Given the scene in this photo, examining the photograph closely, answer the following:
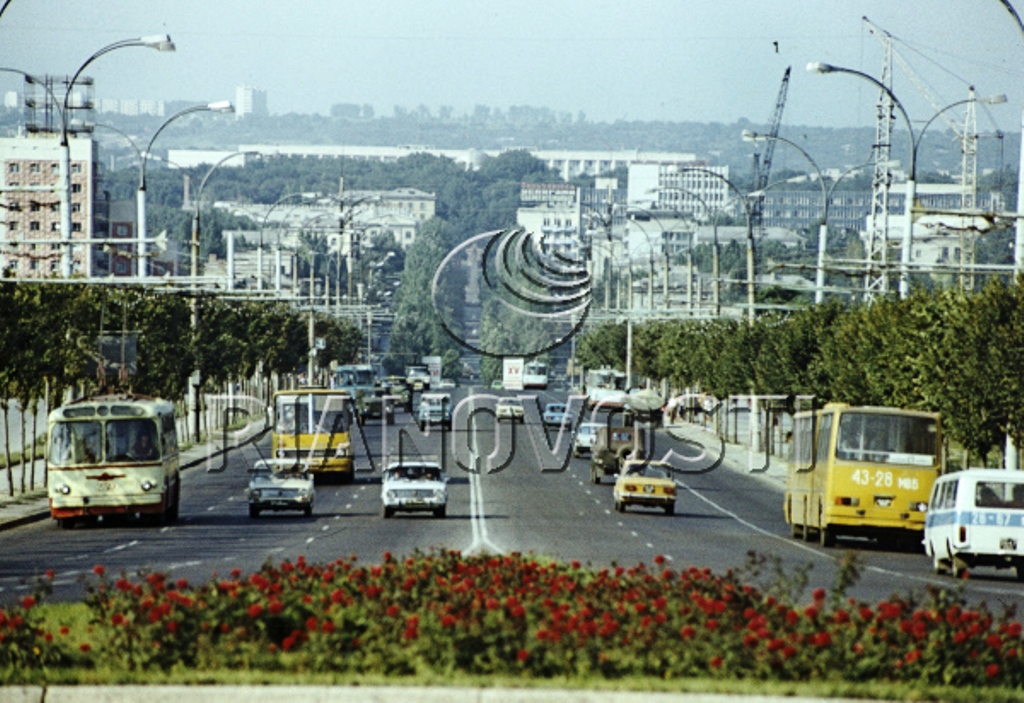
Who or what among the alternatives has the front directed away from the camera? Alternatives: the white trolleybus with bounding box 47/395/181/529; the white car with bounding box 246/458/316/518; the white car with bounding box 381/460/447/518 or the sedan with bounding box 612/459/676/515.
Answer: the sedan

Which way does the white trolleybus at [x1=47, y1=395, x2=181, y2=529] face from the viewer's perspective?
toward the camera

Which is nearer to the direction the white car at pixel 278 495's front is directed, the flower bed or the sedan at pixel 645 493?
the flower bed

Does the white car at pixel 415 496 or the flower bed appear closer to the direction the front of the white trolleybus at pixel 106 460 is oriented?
the flower bed

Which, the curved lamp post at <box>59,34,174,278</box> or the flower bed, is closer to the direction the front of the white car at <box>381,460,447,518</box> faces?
the flower bed

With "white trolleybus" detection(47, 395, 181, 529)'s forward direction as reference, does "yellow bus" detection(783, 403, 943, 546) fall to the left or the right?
on its left

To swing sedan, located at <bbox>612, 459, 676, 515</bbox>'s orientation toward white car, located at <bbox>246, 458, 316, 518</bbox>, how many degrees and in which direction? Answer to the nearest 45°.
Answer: approximately 90° to its left

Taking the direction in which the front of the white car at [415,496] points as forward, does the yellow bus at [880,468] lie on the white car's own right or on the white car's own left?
on the white car's own left

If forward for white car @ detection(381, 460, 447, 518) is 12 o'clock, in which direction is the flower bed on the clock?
The flower bed is roughly at 12 o'clock from the white car.

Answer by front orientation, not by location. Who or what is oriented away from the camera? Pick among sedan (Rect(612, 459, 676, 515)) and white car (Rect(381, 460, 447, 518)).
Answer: the sedan

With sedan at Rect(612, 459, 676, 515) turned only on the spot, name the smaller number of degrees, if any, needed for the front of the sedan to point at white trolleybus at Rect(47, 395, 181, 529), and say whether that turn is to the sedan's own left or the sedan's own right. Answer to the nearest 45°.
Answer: approximately 135° to the sedan's own left

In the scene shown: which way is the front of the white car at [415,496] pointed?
toward the camera

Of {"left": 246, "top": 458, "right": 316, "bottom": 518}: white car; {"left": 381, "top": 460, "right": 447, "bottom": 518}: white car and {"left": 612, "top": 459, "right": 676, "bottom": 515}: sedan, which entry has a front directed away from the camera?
the sedan

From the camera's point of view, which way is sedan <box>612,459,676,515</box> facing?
away from the camera

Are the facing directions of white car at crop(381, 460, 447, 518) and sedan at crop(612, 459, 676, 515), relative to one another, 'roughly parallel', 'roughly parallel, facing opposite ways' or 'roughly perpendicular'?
roughly parallel, facing opposite ways

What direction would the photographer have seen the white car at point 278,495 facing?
facing the viewer

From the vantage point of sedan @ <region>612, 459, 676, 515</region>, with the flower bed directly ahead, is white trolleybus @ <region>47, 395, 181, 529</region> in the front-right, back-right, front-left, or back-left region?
front-right

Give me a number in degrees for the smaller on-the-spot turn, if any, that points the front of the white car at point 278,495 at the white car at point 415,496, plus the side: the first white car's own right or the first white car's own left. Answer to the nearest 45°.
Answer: approximately 45° to the first white car's own left

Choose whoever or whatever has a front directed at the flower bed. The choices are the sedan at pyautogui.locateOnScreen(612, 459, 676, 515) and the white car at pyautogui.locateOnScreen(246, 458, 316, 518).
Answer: the white car

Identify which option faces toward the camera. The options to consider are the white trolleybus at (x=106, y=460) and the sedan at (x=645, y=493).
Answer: the white trolleybus

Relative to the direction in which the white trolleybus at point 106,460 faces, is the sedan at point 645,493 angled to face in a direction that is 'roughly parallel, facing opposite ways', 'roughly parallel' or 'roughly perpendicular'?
roughly parallel, facing opposite ways
